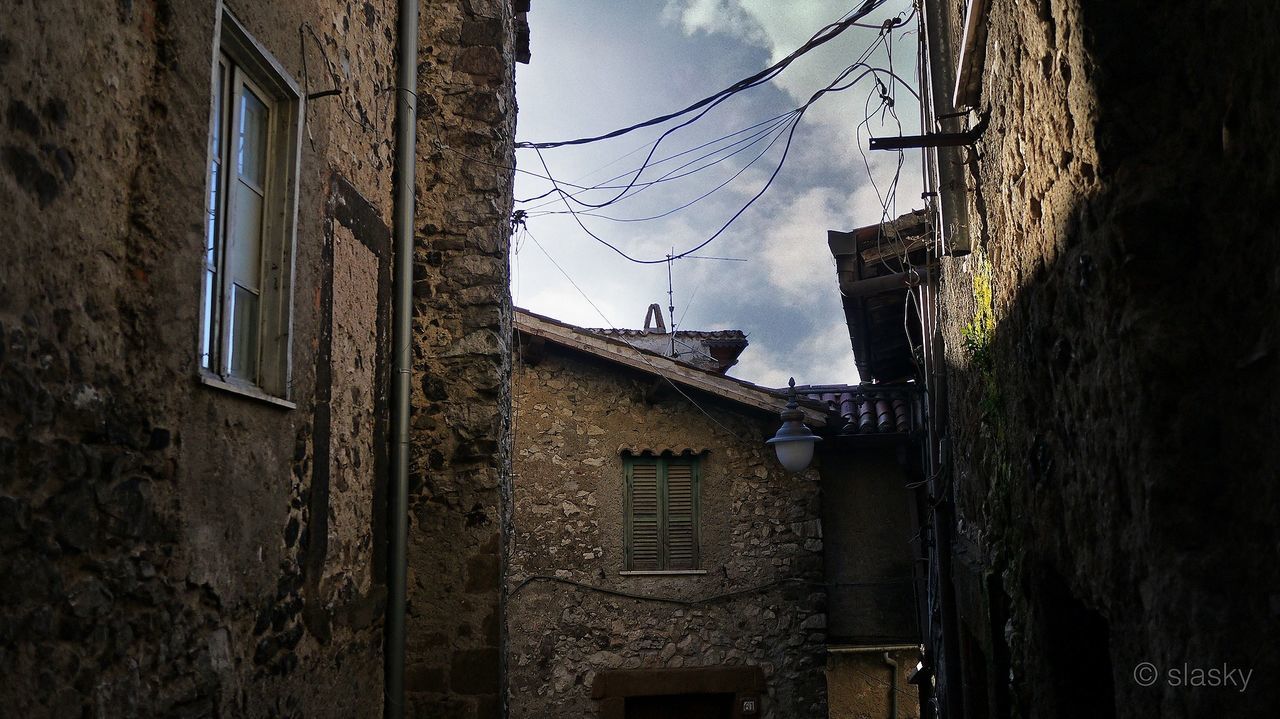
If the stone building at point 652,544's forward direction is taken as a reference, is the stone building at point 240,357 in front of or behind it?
in front

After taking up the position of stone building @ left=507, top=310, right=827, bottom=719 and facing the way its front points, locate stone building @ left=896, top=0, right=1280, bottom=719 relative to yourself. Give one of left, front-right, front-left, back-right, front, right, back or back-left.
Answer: front

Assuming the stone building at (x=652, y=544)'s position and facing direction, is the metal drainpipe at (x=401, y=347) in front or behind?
in front

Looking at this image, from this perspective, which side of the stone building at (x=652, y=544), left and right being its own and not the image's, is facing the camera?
front
